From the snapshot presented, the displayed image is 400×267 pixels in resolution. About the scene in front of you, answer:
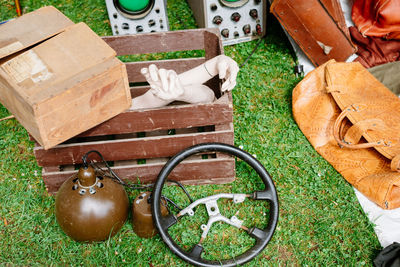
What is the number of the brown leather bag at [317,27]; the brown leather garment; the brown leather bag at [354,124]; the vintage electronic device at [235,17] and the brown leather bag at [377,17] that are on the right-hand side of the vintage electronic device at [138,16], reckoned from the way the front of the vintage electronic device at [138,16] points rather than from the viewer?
0

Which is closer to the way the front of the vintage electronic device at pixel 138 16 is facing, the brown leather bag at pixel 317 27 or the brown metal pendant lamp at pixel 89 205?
the brown metal pendant lamp

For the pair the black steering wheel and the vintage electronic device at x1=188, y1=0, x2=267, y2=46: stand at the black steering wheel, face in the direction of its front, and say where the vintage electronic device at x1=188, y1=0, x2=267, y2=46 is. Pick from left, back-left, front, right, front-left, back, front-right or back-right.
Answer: back

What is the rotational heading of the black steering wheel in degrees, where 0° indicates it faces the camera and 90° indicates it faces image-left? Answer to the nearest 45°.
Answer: approximately 0°

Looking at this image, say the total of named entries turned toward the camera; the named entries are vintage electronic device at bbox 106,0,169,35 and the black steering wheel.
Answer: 2

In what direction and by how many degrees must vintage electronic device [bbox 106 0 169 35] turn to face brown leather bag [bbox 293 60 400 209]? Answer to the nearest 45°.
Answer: approximately 45° to its left

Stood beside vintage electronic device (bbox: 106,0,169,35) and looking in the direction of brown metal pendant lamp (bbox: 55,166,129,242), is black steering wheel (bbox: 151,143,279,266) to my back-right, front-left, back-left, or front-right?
front-left

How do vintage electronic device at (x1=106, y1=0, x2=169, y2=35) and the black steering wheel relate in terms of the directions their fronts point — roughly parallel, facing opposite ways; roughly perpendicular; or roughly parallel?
roughly parallel

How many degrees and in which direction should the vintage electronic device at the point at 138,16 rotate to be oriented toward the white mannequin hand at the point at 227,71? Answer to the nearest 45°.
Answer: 0° — it already faces it

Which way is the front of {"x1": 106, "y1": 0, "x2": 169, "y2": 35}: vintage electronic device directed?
toward the camera

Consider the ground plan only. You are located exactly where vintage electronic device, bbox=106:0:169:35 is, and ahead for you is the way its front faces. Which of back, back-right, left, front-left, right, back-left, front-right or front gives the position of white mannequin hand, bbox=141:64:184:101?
front
